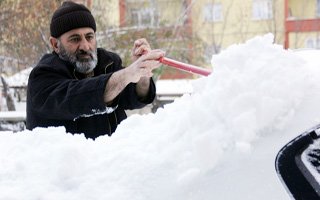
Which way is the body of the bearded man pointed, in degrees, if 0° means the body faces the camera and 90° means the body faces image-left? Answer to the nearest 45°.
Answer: approximately 315°

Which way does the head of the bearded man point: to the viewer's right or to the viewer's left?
to the viewer's right
